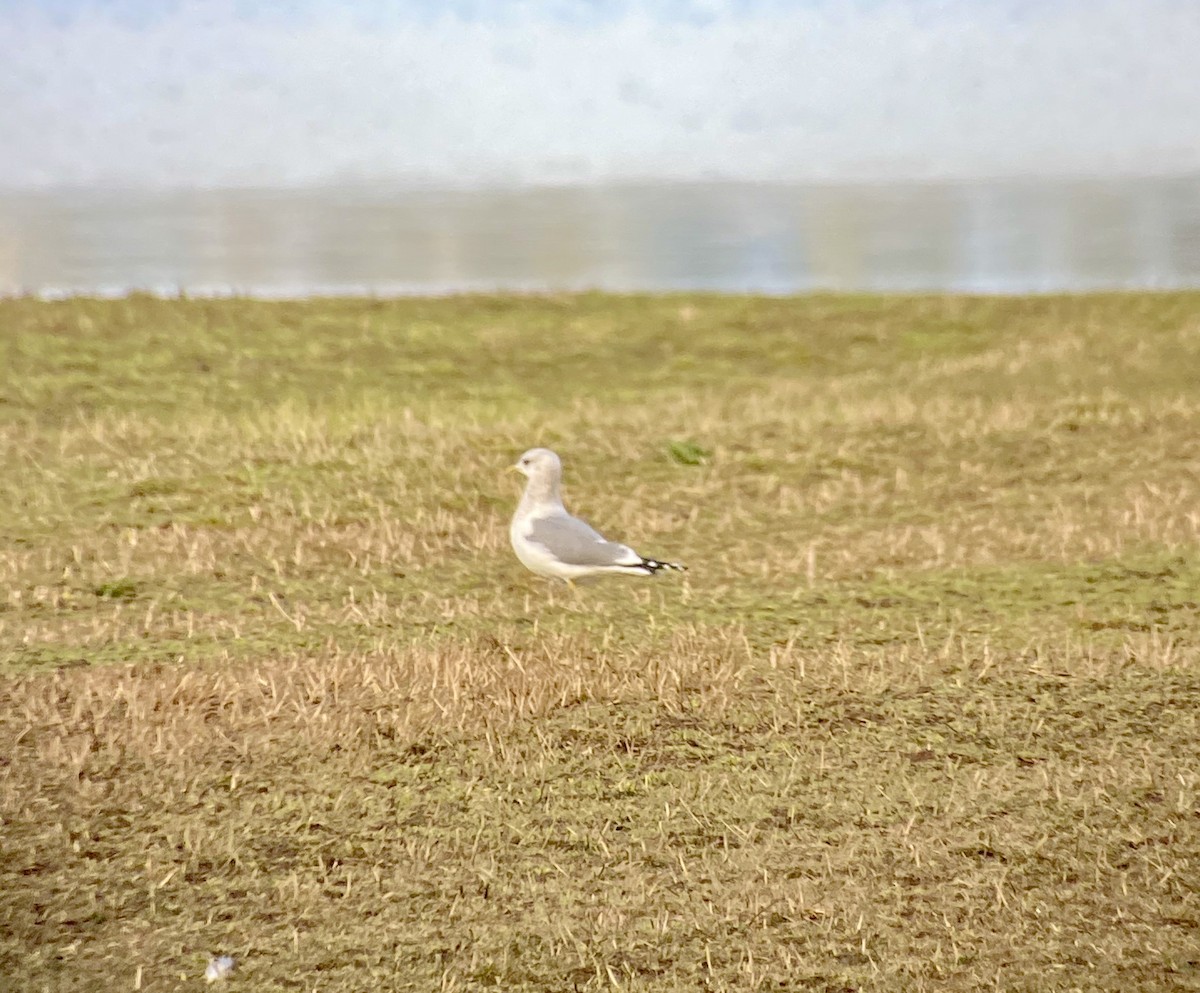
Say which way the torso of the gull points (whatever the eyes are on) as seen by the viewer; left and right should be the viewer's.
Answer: facing to the left of the viewer

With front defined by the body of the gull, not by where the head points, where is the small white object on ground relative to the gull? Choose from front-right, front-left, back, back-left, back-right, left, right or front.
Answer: left
